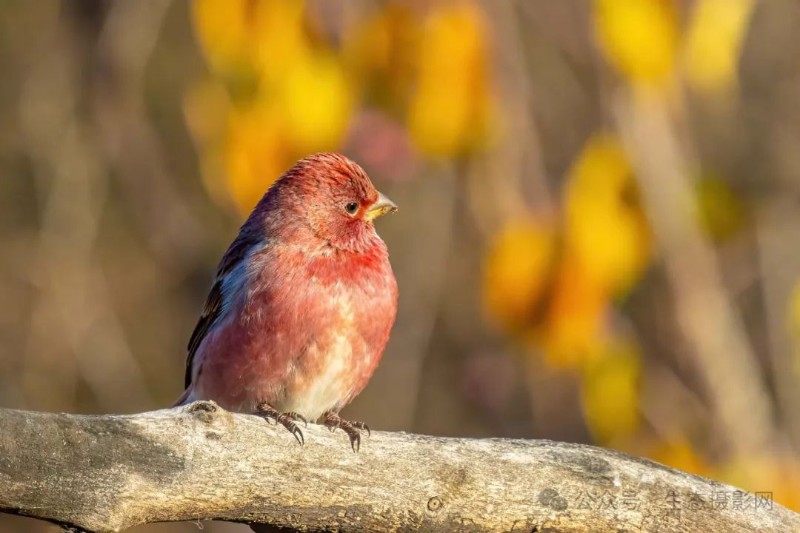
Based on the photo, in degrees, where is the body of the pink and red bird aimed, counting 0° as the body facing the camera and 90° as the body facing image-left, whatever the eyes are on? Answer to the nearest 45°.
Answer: approximately 315°
